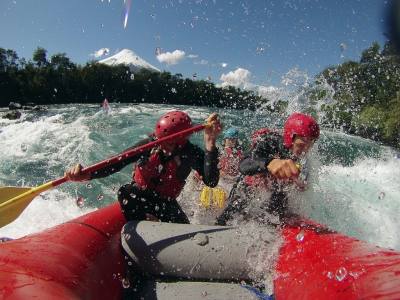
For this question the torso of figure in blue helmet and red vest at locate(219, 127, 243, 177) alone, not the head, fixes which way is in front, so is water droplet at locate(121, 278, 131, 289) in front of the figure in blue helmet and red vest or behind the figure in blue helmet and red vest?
in front

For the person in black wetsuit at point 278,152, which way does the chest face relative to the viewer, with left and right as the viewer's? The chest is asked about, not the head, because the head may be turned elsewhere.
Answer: facing the viewer and to the right of the viewer

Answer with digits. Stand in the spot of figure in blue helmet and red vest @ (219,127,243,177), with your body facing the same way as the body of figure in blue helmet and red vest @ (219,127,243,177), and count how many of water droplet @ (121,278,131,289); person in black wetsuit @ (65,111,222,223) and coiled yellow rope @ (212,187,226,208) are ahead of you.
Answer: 3

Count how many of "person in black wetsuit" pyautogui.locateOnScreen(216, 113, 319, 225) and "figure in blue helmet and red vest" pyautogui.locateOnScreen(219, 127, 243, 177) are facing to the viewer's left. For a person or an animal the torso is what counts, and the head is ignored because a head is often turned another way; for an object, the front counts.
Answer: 0

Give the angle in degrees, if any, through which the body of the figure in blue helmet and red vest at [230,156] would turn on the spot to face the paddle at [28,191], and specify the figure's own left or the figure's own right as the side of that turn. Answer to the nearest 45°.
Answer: approximately 45° to the figure's own right

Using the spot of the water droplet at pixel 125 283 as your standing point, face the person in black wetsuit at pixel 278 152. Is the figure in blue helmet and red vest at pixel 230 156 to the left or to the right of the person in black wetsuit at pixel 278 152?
left

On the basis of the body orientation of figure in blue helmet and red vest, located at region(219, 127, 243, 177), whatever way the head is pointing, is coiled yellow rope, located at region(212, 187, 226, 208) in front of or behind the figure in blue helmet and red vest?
in front

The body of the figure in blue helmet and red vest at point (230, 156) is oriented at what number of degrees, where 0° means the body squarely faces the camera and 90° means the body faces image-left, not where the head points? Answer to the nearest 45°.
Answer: approximately 0°
